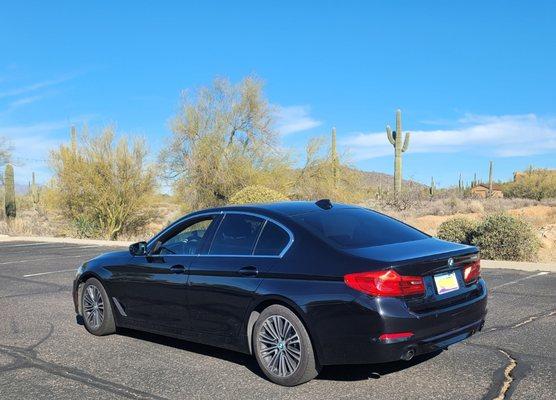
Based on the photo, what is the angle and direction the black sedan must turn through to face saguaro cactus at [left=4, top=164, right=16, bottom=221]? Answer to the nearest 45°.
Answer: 0° — it already faces it

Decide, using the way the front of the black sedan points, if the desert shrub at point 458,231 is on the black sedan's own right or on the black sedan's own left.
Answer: on the black sedan's own right

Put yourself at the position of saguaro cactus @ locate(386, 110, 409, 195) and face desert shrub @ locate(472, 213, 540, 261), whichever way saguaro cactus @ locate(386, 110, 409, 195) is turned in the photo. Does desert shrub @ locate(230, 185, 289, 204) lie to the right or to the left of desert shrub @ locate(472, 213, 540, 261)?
right

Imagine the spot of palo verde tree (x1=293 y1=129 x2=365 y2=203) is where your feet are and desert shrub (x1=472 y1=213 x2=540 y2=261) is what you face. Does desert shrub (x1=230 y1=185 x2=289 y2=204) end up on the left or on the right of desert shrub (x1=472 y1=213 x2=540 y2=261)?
right

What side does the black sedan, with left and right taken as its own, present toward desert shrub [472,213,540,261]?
right

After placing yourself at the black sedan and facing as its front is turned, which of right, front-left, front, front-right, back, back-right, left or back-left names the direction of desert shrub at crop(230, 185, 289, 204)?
front-right

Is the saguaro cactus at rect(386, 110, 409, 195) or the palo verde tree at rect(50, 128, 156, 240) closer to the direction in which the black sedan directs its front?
the palo verde tree

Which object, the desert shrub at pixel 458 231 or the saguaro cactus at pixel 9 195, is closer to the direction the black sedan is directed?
the saguaro cactus

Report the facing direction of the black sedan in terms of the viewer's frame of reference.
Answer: facing away from the viewer and to the left of the viewer

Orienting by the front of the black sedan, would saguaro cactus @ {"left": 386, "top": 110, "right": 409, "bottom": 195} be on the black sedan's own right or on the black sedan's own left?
on the black sedan's own right
